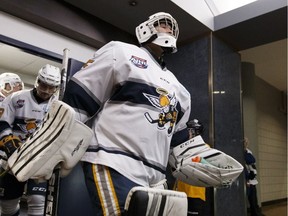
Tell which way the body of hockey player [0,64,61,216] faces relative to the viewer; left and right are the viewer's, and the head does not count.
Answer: facing the viewer and to the right of the viewer

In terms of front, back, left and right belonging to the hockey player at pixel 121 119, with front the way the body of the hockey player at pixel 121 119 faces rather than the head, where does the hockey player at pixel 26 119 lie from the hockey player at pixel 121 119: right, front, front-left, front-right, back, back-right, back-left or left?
back

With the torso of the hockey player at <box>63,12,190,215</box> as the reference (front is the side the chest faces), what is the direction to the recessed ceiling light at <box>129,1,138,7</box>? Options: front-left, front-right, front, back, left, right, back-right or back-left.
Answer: back-left

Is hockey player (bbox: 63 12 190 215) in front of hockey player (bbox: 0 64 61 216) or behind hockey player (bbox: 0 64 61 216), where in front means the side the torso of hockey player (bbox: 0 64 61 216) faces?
in front

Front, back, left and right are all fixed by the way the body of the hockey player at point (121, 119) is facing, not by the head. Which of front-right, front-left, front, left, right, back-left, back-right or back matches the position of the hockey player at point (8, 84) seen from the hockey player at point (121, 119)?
back

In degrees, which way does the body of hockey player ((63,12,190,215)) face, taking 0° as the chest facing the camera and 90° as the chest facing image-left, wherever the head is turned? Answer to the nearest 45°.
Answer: approximately 315°

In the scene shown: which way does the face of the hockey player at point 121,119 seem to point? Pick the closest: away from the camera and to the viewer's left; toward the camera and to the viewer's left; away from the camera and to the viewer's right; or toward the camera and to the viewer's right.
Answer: toward the camera and to the viewer's right

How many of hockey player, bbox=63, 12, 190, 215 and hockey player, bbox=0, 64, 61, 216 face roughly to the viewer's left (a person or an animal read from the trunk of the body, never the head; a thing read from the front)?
0
